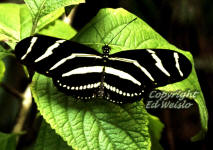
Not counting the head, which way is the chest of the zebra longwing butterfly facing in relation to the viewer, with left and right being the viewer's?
facing away from the viewer
